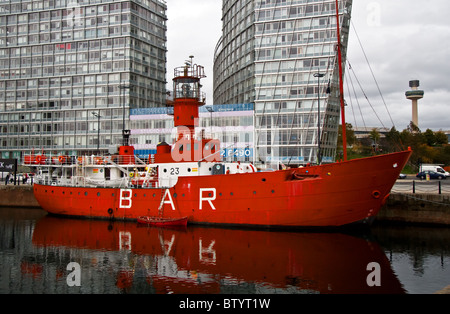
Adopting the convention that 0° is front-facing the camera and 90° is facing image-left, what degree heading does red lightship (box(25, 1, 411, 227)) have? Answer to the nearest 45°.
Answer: approximately 270°
